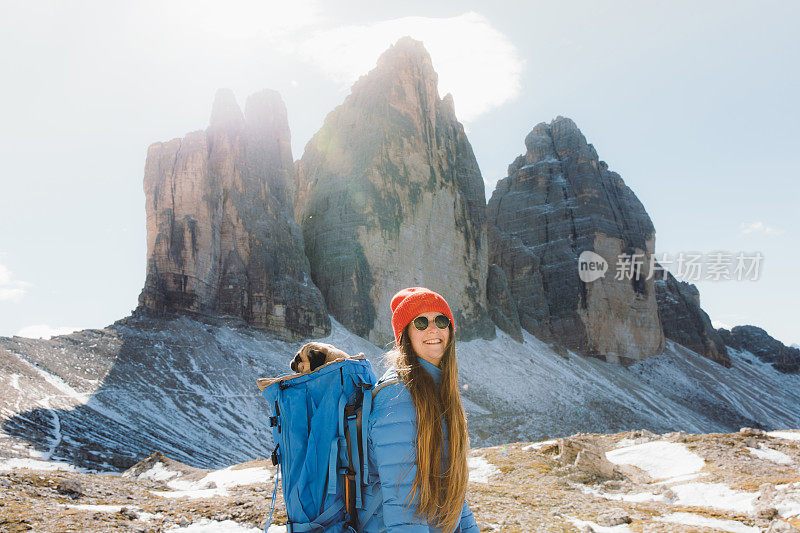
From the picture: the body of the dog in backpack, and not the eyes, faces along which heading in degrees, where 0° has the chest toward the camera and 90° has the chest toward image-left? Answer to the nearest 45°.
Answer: approximately 45°
